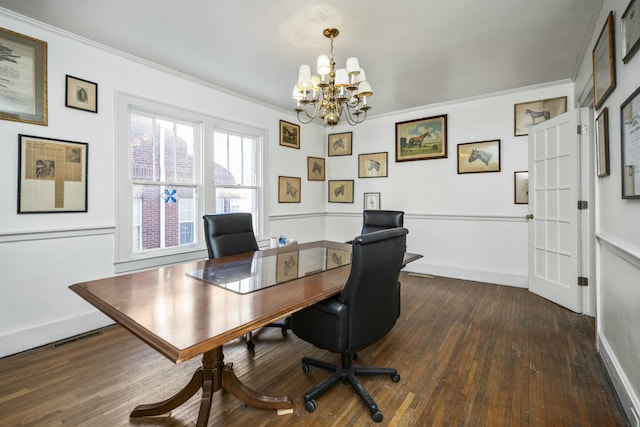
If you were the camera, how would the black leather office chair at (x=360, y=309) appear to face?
facing away from the viewer and to the left of the viewer

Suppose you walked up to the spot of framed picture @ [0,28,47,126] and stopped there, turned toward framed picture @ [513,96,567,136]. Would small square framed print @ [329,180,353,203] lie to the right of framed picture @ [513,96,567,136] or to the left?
left

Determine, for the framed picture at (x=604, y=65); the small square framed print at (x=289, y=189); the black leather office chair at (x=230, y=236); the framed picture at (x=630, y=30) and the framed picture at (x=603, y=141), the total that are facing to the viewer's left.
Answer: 3

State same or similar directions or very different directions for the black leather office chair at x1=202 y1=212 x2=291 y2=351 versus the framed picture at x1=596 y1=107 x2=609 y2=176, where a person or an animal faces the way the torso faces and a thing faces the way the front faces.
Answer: very different directions

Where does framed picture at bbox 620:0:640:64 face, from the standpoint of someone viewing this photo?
facing to the left of the viewer

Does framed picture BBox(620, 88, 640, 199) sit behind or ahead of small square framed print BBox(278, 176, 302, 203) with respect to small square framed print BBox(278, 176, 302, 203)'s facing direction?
ahead

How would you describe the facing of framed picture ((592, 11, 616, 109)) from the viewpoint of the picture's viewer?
facing to the left of the viewer

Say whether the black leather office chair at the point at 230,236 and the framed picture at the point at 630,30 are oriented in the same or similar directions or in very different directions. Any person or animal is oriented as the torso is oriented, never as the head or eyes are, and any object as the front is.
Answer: very different directions

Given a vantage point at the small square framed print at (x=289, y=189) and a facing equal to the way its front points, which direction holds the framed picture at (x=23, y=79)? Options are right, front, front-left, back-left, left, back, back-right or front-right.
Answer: right

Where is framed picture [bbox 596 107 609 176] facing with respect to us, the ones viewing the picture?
facing to the left of the viewer

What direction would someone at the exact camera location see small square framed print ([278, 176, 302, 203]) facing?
facing the viewer and to the right of the viewer
